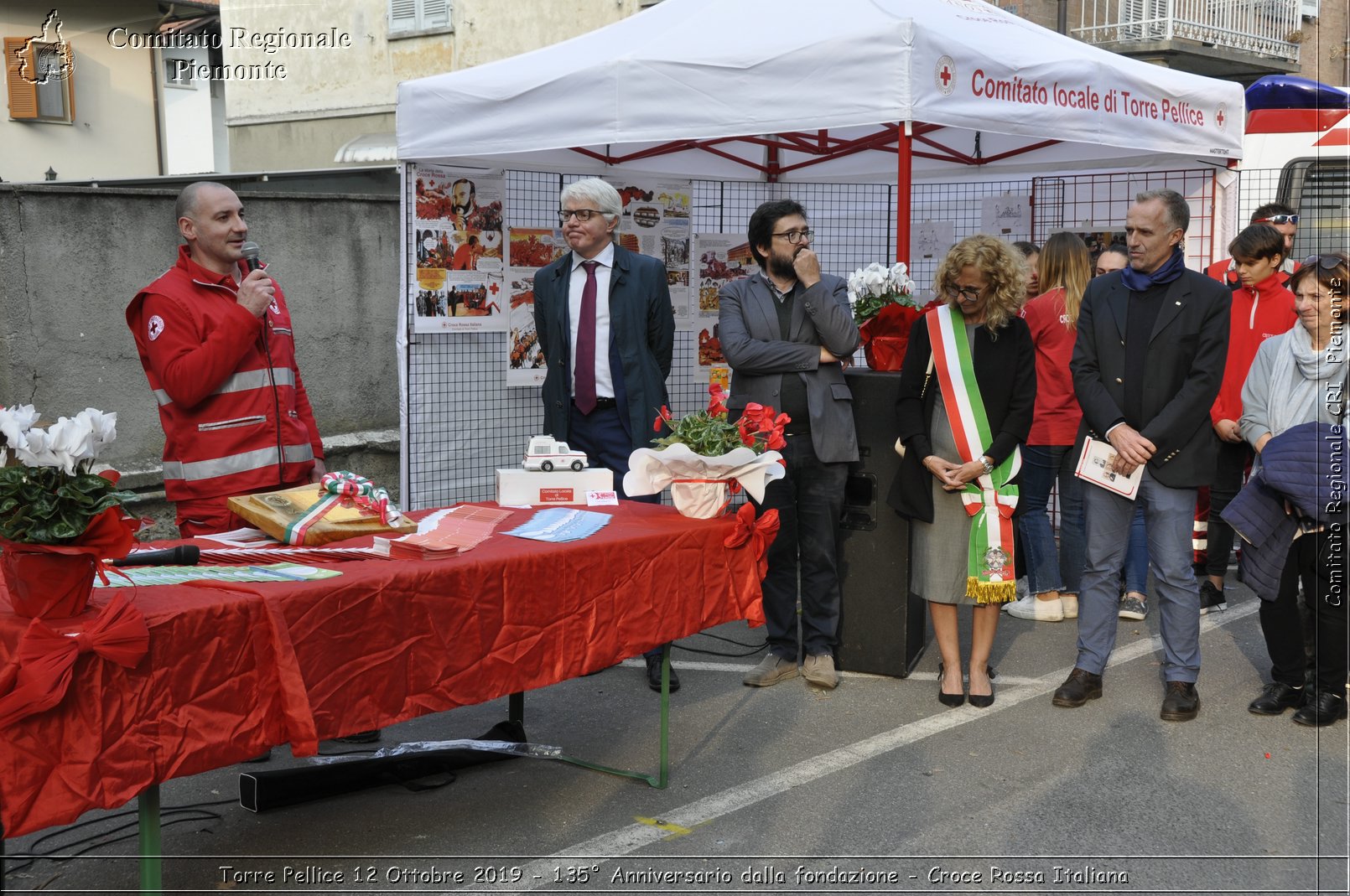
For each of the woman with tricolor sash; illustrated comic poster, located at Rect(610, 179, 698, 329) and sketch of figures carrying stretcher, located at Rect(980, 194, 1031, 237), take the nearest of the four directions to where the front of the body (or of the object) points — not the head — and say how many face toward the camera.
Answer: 3

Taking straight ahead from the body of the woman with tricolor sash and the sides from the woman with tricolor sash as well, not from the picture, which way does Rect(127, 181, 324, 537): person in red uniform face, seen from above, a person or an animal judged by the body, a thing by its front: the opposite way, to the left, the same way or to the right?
to the left

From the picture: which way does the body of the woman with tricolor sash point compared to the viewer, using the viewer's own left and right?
facing the viewer

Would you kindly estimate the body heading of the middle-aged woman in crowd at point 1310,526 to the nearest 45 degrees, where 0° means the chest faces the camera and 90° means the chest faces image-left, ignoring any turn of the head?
approximately 45°

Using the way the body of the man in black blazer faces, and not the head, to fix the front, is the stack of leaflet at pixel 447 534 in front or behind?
in front

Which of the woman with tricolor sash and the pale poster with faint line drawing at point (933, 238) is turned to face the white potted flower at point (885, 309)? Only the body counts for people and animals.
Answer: the pale poster with faint line drawing

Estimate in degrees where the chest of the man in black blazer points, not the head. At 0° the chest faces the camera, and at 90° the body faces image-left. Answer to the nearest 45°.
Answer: approximately 45°

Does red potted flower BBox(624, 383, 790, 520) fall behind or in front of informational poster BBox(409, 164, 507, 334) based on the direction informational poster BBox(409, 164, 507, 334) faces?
in front
